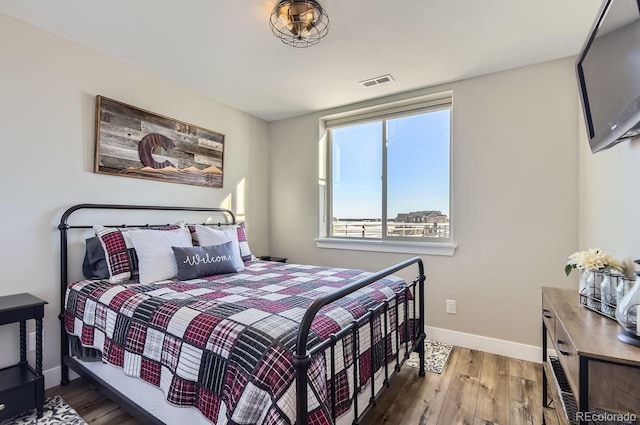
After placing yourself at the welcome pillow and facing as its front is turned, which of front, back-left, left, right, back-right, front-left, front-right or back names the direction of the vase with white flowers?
front

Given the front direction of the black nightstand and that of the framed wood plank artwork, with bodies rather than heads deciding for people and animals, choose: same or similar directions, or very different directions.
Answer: same or similar directions

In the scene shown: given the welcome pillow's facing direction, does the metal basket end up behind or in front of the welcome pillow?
in front

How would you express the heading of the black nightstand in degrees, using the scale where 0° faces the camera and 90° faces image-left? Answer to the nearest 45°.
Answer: approximately 315°

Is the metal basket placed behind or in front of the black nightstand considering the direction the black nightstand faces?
in front

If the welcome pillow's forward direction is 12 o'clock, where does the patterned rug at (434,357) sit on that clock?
The patterned rug is roughly at 11 o'clock from the welcome pillow.

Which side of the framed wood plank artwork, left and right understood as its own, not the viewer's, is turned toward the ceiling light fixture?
front

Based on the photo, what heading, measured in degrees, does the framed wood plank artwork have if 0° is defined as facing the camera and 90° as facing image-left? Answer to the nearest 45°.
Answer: approximately 315°

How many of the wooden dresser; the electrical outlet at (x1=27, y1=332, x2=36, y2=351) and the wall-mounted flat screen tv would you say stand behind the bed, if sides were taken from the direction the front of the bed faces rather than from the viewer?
1

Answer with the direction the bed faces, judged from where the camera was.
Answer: facing the viewer and to the right of the viewer

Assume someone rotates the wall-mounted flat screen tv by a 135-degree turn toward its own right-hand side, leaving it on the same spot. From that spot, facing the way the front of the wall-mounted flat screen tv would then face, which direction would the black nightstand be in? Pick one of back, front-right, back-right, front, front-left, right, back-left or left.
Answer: back-left

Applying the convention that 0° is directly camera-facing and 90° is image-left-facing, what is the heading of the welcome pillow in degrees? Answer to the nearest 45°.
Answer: approximately 315°
